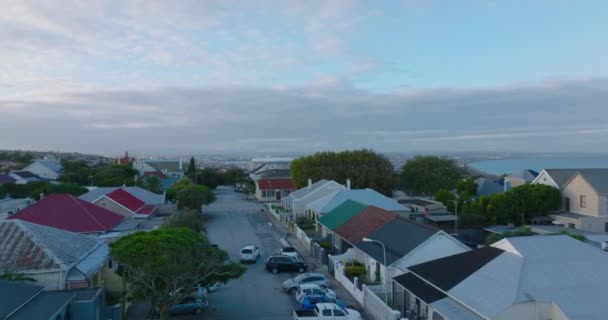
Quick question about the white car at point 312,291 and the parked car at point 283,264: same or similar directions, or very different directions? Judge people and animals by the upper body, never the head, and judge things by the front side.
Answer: same or similar directions

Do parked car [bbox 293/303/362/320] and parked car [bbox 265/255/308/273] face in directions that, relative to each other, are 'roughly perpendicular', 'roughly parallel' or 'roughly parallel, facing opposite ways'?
roughly parallel
